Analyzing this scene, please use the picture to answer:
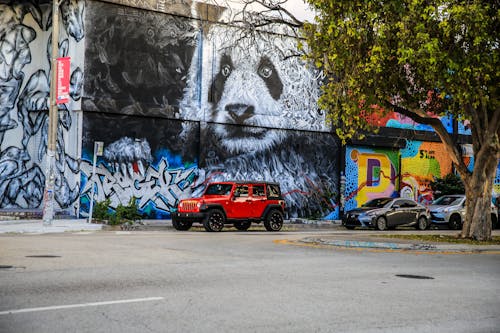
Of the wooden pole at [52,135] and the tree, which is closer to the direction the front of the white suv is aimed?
the wooden pole

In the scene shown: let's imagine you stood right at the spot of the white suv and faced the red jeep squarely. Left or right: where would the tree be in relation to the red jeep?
left

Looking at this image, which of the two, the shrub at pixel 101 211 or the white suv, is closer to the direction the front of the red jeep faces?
the shrub

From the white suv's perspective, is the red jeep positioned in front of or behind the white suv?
in front

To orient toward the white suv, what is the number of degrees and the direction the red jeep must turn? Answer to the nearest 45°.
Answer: approximately 180°

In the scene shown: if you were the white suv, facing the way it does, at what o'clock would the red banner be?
The red banner is roughly at 12 o'clock from the white suv.

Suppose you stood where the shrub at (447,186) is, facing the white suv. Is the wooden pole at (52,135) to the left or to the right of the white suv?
right

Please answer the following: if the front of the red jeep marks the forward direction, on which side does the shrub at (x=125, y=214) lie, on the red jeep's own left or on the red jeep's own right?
on the red jeep's own right

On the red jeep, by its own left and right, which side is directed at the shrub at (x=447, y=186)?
back

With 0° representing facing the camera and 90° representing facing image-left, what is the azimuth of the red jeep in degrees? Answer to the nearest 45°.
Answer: approximately 45°

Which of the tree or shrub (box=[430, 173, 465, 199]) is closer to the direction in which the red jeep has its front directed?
the tree

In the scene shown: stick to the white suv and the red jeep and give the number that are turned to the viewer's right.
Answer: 0
